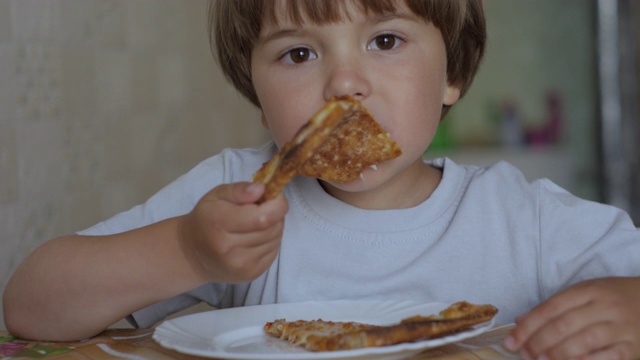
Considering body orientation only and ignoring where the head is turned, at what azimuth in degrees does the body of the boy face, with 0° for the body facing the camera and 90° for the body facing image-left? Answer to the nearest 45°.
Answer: approximately 0°
